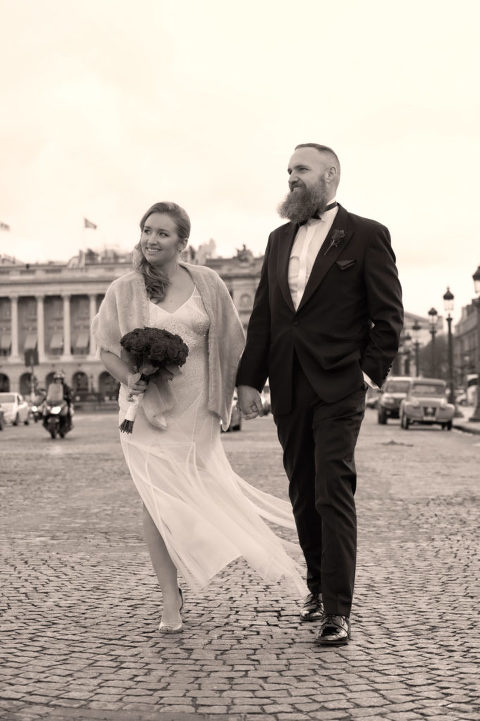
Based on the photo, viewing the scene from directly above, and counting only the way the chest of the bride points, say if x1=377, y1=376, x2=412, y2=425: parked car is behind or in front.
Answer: behind

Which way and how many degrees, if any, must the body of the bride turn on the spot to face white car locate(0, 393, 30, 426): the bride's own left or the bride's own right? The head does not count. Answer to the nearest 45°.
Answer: approximately 180°

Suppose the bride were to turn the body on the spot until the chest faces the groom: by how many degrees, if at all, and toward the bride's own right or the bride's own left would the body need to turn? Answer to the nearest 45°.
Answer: approximately 90° to the bride's own left

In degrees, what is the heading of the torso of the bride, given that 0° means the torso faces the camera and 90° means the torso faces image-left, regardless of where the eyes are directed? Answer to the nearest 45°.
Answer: approximately 0°

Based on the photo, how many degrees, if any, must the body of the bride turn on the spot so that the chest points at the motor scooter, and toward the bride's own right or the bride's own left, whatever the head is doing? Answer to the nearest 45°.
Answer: approximately 180°

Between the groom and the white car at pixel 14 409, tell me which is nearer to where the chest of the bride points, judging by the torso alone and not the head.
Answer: the groom

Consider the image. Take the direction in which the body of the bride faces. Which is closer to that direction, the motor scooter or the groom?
the groom

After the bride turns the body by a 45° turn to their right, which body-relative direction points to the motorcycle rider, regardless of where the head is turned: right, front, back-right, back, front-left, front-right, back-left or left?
back-right

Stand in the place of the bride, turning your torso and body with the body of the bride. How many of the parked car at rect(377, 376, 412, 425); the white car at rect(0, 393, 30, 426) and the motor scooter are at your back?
3
